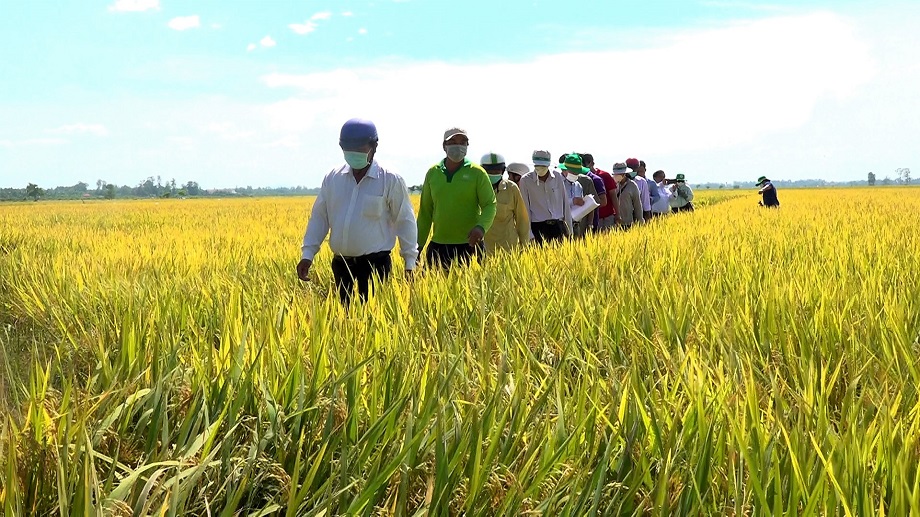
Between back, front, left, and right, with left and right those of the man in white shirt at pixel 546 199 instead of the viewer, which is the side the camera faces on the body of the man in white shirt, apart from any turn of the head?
front

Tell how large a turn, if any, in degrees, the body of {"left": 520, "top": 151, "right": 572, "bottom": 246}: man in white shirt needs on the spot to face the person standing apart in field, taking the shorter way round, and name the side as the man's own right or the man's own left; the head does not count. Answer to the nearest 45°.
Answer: approximately 135° to the man's own left

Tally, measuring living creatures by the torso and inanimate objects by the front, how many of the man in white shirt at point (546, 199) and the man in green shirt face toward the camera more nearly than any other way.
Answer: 2

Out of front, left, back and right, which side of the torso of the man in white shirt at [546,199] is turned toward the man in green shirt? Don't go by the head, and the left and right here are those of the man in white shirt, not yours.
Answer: front

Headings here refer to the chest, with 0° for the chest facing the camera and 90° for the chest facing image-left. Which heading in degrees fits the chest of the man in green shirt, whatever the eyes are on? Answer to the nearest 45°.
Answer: approximately 0°

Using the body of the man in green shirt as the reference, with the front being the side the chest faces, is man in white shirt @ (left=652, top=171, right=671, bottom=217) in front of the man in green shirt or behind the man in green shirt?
behind

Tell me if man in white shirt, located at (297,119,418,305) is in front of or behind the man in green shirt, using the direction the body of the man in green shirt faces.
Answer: in front

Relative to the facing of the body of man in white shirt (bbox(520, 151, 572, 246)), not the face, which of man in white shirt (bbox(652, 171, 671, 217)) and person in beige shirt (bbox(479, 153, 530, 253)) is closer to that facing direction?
the person in beige shirt
